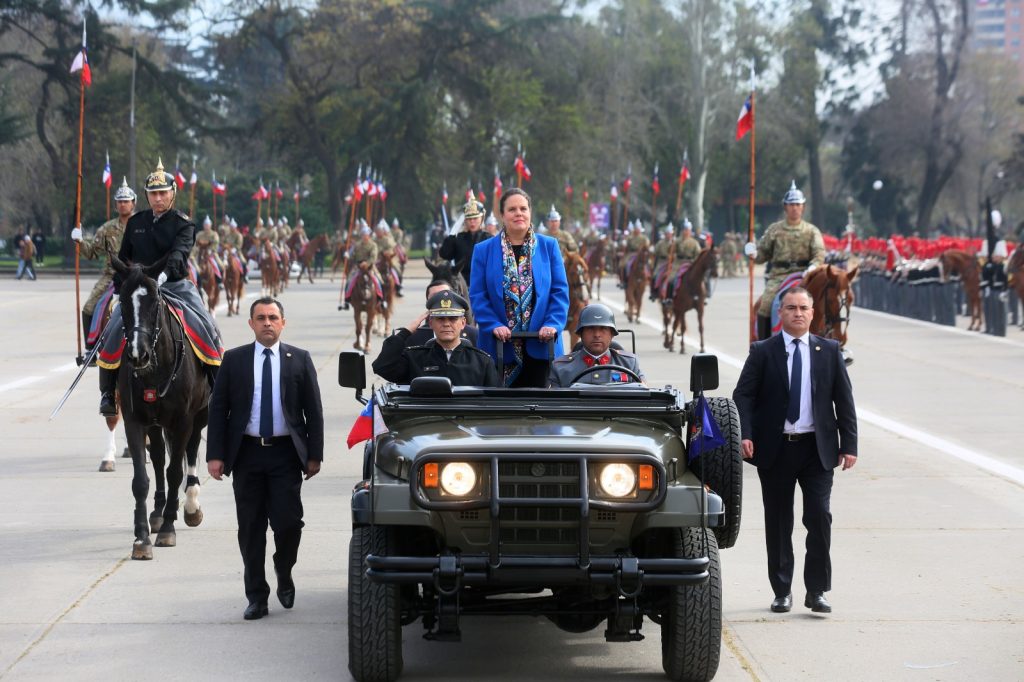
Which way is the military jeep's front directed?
toward the camera

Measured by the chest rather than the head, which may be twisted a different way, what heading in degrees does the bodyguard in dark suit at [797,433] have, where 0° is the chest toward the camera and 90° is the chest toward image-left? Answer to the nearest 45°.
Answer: approximately 0°

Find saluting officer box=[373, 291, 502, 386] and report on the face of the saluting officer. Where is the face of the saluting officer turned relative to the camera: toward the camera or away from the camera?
toward the camera

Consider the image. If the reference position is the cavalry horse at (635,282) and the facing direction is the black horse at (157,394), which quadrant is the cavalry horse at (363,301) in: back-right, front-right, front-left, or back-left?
front-right

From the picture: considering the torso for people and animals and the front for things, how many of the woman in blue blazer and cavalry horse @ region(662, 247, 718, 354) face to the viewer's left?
0

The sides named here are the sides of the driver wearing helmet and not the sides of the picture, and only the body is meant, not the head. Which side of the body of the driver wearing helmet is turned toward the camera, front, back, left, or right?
front

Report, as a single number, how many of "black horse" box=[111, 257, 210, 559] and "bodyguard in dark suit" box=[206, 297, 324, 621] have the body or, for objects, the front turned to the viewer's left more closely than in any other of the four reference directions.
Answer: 0

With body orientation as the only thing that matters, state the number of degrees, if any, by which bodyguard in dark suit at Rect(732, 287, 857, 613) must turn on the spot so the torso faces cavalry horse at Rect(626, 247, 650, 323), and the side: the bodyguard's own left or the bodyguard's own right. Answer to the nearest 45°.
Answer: approximately 180°

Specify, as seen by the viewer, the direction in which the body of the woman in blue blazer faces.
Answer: toward the camera

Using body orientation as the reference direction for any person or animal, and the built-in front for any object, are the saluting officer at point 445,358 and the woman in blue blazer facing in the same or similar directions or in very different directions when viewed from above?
same or similar directions

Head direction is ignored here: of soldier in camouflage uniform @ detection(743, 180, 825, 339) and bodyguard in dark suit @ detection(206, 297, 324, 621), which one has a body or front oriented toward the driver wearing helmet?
the soldier in camouflage uniform

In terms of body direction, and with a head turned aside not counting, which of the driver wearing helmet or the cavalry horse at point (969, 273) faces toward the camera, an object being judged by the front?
the driver wearing helmet

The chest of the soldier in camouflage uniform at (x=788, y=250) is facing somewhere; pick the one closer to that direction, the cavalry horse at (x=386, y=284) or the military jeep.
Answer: the military jeep

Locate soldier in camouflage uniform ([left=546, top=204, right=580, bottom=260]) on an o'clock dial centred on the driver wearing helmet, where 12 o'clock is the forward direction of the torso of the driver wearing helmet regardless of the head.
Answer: The soldier in camouflage uniform is roughly at 6 o'clock from the driver wearing helmet.
